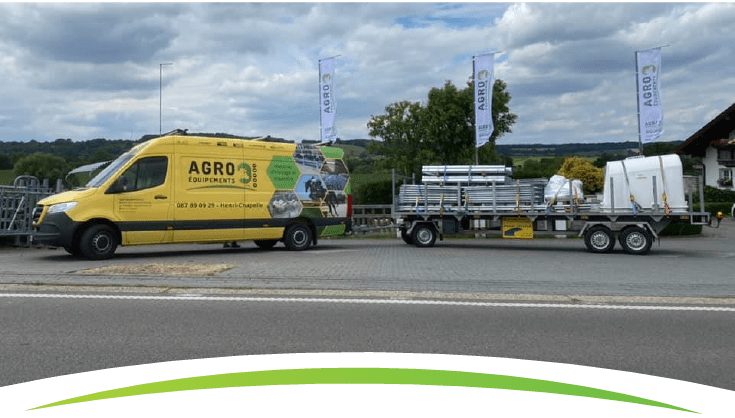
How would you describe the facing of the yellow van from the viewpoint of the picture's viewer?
facing to the left of the viewer

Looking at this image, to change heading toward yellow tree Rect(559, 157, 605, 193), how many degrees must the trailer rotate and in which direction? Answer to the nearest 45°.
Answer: approximately 90° to its right

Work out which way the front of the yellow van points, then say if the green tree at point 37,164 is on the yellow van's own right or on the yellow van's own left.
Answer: on the yellow van's own right

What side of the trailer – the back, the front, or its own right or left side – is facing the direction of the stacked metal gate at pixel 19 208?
front

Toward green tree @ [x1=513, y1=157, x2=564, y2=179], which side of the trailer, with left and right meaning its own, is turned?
right

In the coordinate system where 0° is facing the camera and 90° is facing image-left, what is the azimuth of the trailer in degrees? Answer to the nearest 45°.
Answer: approximately 90°

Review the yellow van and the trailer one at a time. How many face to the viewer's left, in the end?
2

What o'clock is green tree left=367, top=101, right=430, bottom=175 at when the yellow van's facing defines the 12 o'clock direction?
The green tree is roughly at 4 o'clock from the yellow van.

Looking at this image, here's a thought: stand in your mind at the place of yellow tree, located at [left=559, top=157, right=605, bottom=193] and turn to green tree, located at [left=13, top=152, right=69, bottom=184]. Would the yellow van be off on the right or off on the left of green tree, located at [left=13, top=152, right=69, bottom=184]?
left
